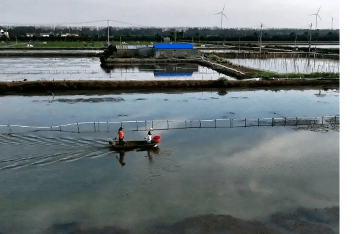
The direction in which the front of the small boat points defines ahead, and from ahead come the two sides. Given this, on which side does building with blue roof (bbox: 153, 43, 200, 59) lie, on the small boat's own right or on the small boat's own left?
on the small boat's own left

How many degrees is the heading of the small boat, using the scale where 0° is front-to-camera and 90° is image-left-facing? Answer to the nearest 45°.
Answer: approximately 270°
